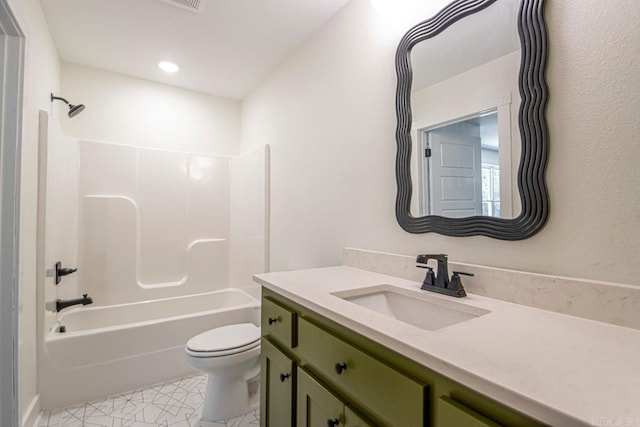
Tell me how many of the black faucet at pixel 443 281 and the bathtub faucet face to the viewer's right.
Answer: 1

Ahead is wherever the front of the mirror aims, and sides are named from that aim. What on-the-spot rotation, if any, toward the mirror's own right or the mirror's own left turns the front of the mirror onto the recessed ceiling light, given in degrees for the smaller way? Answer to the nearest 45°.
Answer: approximately 45° to the mirror's own right

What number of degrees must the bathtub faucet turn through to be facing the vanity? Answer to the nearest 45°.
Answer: approximately 90° to its right

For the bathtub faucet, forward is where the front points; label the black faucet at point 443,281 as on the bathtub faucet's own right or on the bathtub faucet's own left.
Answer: on the bathtub faucet's own right

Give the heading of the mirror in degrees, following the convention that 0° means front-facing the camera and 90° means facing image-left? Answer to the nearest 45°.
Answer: approximately 45°

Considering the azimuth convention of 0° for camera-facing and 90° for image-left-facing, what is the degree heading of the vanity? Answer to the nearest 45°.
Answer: approximately 45°

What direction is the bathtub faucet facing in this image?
to the viewer's right

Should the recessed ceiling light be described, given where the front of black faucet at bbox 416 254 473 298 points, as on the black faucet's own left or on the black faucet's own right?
on the black faucet's own right

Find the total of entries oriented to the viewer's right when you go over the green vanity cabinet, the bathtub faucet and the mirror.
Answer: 1

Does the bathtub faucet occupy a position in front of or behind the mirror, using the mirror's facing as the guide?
in front

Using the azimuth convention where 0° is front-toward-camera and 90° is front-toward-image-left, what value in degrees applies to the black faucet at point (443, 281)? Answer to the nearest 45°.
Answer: approximately 45°
